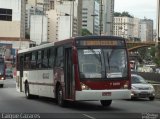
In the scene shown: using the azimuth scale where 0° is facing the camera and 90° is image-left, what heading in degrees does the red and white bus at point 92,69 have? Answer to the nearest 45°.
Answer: approximately 315°
